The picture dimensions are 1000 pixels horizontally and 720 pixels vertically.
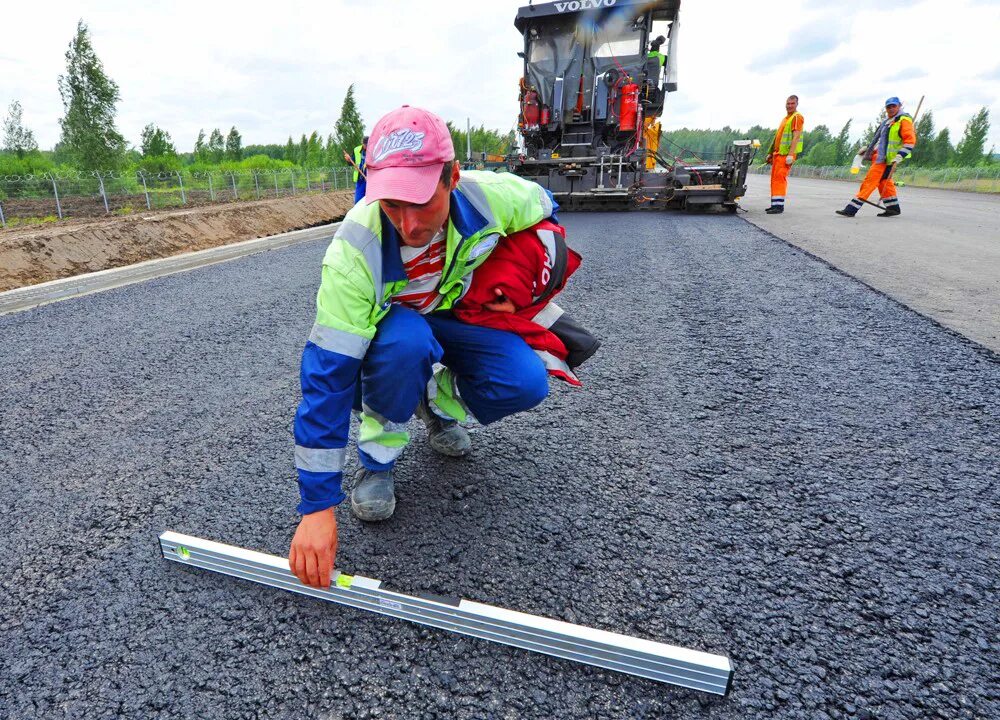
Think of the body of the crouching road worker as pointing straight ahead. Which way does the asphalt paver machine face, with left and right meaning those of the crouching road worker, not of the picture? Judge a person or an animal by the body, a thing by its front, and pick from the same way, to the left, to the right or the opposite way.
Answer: the opposite way

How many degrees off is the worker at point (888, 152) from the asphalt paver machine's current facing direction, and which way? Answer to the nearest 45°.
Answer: approximately 90° to its right

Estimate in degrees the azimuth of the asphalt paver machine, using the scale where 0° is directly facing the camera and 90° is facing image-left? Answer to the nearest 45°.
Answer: approximately 180°

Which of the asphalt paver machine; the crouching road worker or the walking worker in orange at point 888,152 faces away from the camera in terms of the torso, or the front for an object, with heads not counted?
the asphalt paver machine

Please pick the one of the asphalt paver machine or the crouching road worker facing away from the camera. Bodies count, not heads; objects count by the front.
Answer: the asphalt paver machine

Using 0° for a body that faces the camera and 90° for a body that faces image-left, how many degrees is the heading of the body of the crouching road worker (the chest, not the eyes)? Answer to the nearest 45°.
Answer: approximately 0°

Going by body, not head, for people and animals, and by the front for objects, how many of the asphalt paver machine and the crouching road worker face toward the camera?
1

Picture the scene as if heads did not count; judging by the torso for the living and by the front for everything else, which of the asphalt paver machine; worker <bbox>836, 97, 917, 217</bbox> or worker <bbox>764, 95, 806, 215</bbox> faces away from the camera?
the asphalt paver machine

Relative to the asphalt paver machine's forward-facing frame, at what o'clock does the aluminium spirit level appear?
The aluminium spirit level is roughly at 6 o'clock from the asphalt paver machine.

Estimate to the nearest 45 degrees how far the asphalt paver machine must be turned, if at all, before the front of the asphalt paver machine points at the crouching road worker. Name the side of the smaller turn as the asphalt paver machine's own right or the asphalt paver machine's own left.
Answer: approximately 180°

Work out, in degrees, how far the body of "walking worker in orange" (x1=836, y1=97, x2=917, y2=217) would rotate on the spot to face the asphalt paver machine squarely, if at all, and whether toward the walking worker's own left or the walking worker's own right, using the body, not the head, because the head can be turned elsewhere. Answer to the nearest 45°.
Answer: approximately 45° to the walking worker's own right
